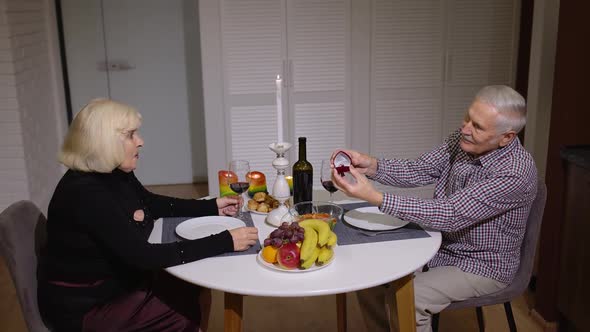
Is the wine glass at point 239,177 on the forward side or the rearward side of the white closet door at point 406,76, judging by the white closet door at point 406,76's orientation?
on the forward side

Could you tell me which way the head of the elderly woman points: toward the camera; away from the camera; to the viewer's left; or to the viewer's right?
to the viewer's right

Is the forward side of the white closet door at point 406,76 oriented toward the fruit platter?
yes

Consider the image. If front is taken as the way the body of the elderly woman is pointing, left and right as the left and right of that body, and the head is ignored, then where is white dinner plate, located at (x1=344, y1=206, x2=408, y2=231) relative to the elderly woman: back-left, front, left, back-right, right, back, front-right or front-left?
front

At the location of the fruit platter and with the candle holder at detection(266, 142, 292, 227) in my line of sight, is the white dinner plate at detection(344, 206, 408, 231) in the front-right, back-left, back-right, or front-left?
front-right

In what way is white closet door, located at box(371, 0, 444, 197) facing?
toward the camera

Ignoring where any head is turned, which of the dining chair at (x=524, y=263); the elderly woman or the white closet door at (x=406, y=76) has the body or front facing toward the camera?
the white closet door

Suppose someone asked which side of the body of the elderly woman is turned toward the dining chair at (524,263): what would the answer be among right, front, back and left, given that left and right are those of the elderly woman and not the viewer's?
front

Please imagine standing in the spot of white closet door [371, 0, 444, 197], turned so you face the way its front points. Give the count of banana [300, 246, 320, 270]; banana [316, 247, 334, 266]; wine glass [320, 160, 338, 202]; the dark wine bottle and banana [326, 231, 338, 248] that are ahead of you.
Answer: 5

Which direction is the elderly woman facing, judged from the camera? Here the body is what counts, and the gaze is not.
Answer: to the viewer's right

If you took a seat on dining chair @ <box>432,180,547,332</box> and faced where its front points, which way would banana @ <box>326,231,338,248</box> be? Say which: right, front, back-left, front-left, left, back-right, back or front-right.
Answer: front-left

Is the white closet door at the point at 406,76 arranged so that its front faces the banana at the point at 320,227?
yes

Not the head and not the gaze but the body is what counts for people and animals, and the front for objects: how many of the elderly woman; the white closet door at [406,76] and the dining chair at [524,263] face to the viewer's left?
1

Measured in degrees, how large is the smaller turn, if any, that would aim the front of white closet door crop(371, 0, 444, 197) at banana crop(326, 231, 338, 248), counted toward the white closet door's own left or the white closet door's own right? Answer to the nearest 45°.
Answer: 0° — it already faces it

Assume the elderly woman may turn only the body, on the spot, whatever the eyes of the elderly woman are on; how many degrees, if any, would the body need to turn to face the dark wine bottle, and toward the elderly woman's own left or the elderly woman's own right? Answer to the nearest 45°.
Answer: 0° — they already face it

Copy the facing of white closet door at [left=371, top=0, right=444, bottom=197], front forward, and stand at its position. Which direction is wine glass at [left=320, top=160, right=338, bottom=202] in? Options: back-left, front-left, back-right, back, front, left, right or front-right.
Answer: front

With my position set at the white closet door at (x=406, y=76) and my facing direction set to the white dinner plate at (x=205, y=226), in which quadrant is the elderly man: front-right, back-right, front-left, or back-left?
front-left

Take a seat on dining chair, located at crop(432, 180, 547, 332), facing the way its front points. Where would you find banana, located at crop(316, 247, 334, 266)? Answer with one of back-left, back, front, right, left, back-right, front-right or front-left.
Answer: front-left

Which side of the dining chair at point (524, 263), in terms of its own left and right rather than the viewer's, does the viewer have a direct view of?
left
